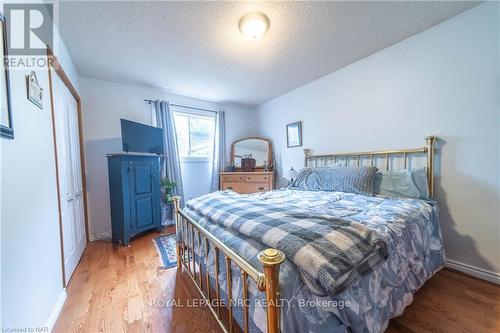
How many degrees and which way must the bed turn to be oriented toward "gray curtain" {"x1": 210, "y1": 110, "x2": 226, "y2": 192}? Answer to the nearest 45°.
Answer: approximately 90° to its right

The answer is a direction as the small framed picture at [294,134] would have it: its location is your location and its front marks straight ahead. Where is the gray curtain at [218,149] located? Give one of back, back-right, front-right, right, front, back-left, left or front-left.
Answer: front-right

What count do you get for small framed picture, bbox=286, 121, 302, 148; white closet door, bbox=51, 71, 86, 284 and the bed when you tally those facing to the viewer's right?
1

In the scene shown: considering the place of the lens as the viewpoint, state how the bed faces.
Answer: facing the viewer and to the left of the viewer

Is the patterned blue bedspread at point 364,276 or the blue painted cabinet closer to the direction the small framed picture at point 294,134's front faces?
the blue painted cabinet

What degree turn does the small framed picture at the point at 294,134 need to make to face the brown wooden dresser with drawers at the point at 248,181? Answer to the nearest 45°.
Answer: approximately 45° to its right

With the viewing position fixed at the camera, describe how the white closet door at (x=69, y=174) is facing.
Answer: facing to the right of the viewer

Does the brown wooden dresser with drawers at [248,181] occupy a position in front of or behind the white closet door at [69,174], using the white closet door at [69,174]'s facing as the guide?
in front

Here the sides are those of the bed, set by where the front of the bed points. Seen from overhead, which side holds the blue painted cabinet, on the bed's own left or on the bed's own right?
on the bed's own right

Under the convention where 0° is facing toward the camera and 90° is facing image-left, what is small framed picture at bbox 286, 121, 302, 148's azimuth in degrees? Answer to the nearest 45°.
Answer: approximately 45°

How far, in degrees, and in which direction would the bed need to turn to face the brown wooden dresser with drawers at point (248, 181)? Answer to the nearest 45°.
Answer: approximately 90° to its right

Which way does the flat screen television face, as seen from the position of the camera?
facing the viewer and to the right of the viewer

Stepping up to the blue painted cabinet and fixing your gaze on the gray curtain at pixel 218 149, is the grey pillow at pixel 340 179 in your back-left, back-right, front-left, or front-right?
front-right
